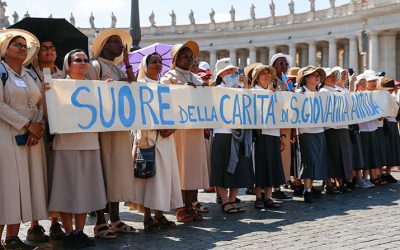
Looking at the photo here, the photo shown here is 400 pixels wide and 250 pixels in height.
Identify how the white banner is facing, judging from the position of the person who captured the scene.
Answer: facing the viewer and to the right of the viewer

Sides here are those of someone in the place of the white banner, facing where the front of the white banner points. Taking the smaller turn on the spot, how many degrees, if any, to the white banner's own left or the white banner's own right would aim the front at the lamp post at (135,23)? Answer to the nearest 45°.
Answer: approximately 135° to the white banner's own left
